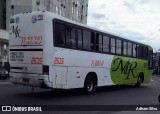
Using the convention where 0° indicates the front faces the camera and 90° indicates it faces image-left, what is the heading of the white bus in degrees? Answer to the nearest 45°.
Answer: approximately 225°
